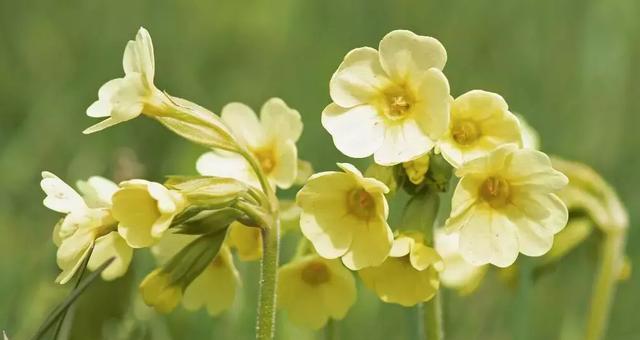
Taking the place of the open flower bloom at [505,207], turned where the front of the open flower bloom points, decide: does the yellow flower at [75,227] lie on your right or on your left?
on your right

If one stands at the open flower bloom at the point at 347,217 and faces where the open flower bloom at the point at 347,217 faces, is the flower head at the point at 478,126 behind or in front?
behind

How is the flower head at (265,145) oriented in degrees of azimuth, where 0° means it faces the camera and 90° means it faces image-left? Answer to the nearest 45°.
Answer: approximately 0°

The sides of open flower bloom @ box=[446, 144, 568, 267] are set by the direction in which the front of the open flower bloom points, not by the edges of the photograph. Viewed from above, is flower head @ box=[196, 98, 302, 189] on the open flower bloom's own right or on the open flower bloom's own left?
on the open flower bloom's own right

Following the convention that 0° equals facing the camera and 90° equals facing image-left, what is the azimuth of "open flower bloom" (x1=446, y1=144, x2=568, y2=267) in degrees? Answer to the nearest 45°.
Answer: approximately 0°

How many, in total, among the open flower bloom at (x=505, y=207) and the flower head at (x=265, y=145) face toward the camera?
2

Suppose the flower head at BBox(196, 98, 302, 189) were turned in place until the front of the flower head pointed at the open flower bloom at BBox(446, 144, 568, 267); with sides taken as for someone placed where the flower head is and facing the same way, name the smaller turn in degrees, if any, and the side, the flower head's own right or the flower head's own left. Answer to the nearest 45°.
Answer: approximately 45° to the flower head's own left
